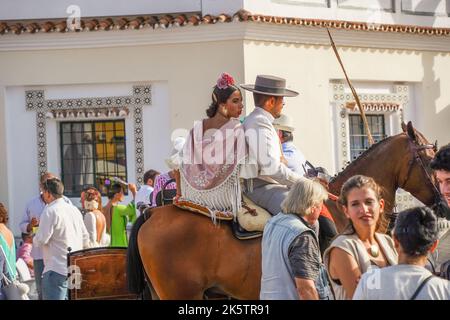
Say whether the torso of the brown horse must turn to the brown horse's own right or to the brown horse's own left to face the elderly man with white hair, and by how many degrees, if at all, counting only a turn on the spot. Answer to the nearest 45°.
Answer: approximately 45° to the brown horse's own right

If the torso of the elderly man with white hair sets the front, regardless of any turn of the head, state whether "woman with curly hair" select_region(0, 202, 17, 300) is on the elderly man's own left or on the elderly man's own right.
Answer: on the elderly man's own left

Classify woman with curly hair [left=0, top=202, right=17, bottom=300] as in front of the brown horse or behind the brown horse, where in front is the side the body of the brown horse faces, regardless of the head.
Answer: behind

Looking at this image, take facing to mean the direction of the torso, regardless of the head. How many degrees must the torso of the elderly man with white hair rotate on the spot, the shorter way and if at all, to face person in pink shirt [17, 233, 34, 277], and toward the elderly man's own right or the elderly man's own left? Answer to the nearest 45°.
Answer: approximately 90° to the elderly man's own left

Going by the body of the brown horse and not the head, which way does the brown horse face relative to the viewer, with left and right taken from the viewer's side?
facing to the right of the viewer

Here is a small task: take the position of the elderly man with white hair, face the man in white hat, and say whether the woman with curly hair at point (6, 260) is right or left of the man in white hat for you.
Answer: left
